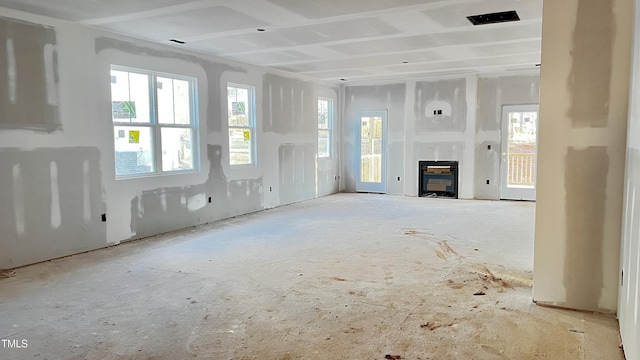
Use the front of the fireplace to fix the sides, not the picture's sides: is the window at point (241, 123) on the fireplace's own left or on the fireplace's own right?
on the fireplace's own right

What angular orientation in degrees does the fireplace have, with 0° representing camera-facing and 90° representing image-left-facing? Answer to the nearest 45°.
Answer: approximately 0°

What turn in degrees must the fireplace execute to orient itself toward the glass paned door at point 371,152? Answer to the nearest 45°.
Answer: approximately 90° to its right

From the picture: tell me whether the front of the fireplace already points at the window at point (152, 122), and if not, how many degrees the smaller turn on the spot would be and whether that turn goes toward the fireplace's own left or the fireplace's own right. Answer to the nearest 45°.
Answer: approximately 45° to the fireplace's own right

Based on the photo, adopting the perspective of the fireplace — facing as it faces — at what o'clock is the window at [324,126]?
The window is roughly at 3 o'clock from the fireplace.
